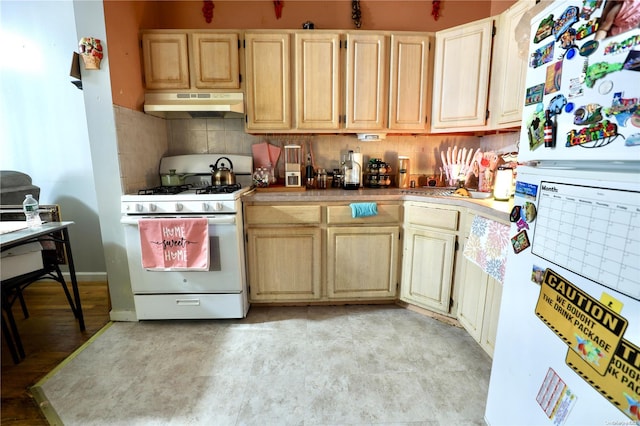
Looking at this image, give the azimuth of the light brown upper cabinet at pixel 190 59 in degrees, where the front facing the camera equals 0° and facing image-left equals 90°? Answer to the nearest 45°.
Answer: approximately 0°

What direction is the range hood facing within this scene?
toward the camera

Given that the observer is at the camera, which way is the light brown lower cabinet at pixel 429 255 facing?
facing the viewer and to the left of the viewer

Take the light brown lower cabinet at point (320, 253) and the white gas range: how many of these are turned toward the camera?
2

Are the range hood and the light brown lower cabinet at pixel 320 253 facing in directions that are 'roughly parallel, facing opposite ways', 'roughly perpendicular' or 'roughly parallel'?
roughly parallel

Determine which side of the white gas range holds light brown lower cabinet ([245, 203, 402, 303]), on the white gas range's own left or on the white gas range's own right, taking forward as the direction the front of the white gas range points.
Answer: on the white gas range's own left

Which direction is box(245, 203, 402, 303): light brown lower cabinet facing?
toward the camera

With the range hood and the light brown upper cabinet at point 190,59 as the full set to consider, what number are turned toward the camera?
2

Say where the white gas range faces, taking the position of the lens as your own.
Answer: facing the viewer

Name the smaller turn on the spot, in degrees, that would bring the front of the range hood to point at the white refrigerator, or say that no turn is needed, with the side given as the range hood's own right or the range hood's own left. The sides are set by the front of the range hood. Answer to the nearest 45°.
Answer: approximately 45° to the range hood's own left
